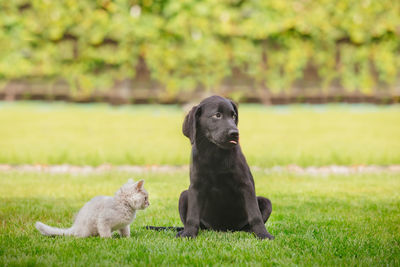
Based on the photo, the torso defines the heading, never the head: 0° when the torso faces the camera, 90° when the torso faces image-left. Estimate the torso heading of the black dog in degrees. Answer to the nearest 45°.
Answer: approximately 0°

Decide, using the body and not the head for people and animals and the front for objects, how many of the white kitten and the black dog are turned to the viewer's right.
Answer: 1

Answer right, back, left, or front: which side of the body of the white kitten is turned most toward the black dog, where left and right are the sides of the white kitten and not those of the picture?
front

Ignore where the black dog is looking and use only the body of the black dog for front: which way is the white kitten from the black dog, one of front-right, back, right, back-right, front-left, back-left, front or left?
right

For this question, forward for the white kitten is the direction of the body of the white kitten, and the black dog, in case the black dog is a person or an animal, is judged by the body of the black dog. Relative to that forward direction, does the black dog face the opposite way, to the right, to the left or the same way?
to the right

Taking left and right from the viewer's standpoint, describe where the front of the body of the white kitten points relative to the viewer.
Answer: facing to the right of the viewer
